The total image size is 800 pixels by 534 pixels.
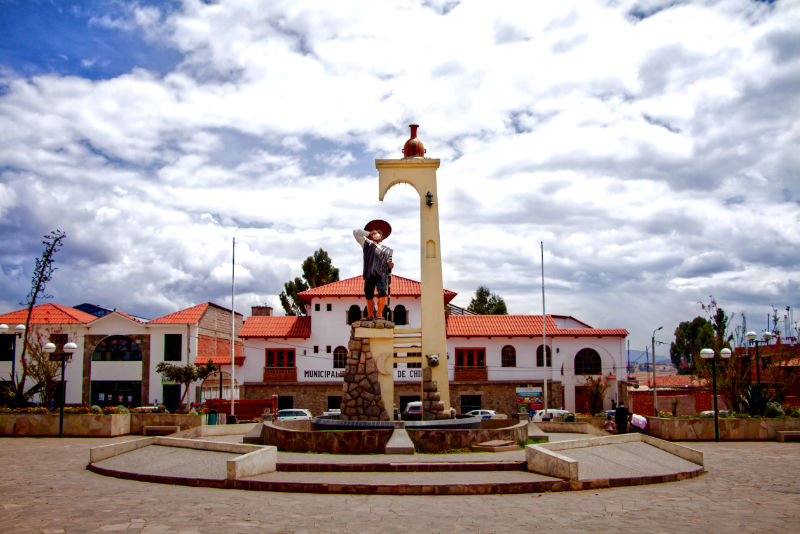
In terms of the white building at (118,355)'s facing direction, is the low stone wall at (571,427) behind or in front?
in front

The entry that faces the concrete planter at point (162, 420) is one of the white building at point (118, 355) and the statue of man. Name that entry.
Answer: the white building

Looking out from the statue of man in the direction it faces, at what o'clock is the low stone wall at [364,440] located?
The low stone wall is roughly at 12 o'clock from the statue of man.

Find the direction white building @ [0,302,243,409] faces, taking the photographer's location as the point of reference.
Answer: facing the viewer

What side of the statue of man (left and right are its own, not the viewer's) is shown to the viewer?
front

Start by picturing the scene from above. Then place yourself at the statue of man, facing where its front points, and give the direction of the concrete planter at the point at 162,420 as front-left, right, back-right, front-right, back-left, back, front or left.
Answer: back-right

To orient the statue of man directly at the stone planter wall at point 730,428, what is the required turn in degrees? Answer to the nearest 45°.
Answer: approximately 90° to its left

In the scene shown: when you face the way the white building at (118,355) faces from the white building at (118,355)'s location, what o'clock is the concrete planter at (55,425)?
The concrete planter is roughly at 12 o'clock from the white building.

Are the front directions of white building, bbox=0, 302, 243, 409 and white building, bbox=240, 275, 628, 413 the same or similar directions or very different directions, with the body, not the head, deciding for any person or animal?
same or similar directions

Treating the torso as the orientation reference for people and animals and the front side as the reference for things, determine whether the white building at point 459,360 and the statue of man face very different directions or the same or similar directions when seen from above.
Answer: same or similar directions

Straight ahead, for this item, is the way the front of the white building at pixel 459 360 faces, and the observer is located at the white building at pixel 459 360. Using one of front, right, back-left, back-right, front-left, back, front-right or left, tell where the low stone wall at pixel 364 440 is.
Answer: front

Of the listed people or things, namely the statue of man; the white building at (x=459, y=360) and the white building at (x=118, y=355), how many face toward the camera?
3

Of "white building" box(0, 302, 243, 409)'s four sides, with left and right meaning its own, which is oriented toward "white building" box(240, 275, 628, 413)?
left
